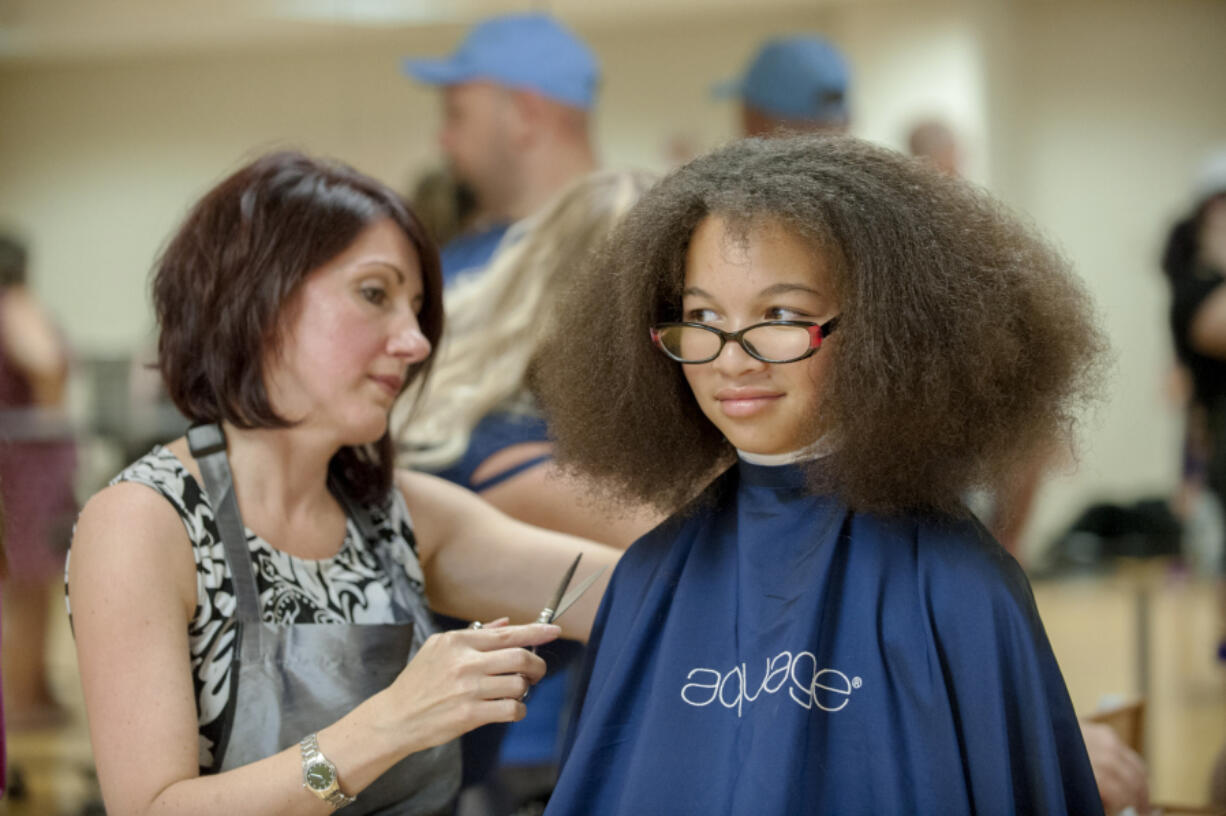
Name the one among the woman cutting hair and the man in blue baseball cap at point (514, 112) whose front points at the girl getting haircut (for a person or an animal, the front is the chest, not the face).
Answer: the woman cutting hair

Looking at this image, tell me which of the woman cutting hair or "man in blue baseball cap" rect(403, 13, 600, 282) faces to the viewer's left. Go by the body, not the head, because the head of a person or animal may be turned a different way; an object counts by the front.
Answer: the man in blue baseball cap

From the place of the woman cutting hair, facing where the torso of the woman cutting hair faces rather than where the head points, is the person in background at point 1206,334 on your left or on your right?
on your left

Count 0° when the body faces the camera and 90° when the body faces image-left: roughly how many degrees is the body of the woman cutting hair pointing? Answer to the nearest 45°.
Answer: approximately 315°

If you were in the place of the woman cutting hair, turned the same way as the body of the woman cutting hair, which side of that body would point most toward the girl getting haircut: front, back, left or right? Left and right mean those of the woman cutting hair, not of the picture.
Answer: front

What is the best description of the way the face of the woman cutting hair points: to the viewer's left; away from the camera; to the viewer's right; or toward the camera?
to the viewer's right

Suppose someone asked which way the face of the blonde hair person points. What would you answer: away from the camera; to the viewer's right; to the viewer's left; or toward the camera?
away from the camera

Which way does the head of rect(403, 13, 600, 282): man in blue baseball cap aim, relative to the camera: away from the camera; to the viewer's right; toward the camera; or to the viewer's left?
to the viewer's left

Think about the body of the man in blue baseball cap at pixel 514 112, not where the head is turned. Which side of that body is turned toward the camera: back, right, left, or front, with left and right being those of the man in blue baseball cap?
left

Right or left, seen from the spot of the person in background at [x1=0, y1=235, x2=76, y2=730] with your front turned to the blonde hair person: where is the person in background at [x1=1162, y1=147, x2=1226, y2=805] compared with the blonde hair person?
left

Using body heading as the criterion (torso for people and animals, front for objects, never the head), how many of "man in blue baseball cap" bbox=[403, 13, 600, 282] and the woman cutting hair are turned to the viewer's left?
1
